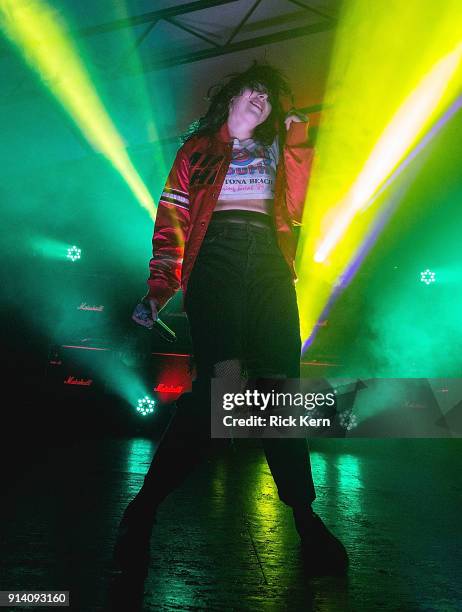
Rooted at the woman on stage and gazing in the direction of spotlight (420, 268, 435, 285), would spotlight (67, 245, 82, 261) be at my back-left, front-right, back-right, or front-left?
front-left

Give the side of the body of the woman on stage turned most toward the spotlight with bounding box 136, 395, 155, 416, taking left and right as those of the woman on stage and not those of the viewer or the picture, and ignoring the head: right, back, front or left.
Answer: back

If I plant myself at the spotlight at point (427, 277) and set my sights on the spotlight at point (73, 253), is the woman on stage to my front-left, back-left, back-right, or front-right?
front-left

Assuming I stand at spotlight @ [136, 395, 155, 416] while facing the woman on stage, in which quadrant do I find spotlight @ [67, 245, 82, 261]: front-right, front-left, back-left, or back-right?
back-right

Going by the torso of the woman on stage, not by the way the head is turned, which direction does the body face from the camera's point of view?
toward the camera

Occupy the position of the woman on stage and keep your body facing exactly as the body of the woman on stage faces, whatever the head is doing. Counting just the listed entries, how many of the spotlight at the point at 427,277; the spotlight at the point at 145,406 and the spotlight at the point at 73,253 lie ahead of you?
0

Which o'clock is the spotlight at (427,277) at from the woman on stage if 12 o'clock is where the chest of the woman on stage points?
The spotlight is roughly at 7 o'clock from the woman on stage.

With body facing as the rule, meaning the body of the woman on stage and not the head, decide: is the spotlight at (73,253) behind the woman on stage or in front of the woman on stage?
behind

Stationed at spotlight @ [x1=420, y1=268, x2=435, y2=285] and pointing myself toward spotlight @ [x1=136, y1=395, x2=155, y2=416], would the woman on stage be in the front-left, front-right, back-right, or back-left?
front-left

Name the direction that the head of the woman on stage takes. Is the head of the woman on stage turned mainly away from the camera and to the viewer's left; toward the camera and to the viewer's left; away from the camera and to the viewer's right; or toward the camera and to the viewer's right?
toward the camera and to the viewer's right
